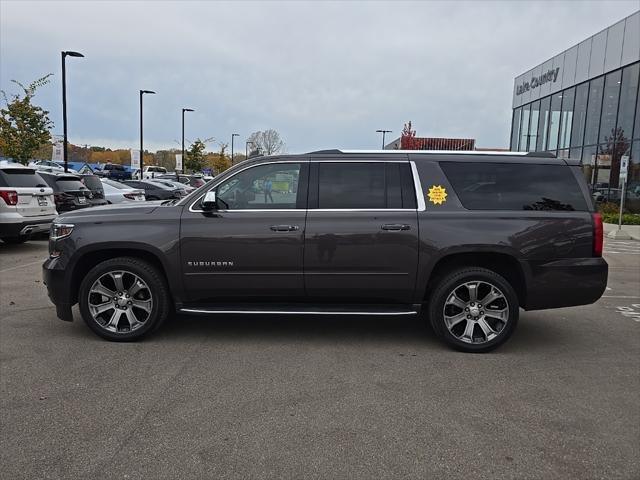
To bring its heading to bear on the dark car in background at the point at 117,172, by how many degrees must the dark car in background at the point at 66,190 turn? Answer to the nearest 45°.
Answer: approximately 45° to its right

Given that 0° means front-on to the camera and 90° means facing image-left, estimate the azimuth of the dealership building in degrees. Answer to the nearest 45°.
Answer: approximately 45°

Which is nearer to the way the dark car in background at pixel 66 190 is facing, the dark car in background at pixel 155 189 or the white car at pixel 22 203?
the dark car in background

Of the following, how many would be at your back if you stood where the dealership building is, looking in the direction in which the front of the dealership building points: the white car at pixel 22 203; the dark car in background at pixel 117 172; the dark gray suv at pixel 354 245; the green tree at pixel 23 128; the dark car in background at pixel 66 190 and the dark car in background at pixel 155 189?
0

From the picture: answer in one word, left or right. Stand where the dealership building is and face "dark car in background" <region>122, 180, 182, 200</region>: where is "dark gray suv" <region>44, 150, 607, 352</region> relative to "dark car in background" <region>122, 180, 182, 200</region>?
left

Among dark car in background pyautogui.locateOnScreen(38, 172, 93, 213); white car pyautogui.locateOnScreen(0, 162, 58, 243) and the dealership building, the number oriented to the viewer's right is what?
0

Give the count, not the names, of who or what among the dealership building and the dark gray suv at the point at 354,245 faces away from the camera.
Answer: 0

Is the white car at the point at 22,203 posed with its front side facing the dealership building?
no

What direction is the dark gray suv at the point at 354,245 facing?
to the viewer's left

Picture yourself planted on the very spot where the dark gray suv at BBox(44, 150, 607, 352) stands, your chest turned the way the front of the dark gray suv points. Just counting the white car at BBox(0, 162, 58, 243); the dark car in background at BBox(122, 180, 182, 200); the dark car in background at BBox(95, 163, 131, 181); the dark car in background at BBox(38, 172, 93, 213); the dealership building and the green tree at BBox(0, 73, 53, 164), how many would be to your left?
0

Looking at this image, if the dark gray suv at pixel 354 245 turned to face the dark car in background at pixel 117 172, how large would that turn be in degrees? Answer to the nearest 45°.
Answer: approximately 45° to its right

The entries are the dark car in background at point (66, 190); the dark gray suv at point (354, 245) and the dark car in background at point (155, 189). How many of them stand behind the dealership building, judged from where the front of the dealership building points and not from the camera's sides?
0

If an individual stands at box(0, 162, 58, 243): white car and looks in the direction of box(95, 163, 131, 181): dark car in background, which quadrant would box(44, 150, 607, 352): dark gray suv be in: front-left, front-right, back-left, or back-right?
back-right

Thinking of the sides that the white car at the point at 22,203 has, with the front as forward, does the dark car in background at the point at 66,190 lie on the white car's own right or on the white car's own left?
on the white car's own right

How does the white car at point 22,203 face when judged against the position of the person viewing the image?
facing away from the viewer and to the left of the viewer

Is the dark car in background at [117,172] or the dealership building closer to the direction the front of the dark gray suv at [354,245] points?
the dark car in background

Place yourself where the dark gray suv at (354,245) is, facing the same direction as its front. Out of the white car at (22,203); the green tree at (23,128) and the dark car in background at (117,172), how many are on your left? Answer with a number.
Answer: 0

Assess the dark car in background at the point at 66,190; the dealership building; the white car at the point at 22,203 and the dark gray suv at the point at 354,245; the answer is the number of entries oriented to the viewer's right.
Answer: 0

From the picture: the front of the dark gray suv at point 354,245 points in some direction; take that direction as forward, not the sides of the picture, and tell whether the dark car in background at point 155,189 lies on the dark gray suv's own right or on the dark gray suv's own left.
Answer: on the dark gray suv's own right

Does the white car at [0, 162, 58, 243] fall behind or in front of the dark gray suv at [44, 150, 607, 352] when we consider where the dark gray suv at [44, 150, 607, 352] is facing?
in front
